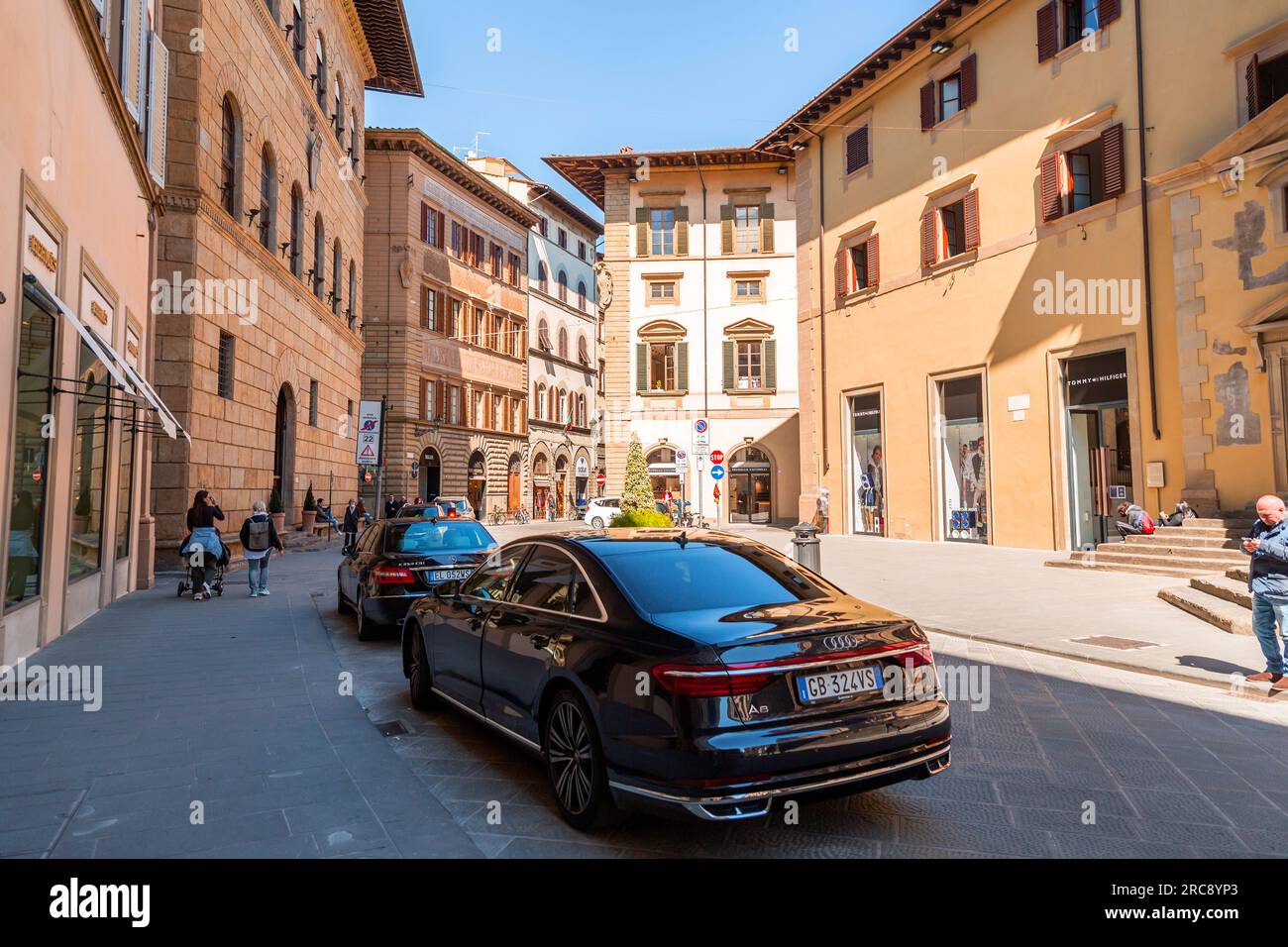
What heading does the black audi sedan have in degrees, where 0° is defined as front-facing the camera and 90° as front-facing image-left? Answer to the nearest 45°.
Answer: approximately 135°

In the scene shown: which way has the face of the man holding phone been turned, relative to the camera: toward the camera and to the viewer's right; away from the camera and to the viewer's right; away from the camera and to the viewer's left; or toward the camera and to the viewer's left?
toward the camera and to the viewer's left

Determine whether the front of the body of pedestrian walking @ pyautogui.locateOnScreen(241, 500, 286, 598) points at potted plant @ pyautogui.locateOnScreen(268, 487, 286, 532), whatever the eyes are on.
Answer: yes

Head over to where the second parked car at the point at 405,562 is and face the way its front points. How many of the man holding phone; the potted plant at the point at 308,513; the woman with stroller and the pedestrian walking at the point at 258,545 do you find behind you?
1

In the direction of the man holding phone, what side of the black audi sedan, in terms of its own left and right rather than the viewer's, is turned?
right

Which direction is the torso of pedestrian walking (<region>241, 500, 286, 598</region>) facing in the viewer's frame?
away from the camera

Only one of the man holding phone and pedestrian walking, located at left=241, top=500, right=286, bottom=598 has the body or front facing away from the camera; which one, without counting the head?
the pedestrian walking

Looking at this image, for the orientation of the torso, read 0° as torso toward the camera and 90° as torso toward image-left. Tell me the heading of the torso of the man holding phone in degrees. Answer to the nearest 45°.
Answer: approximately 45°
